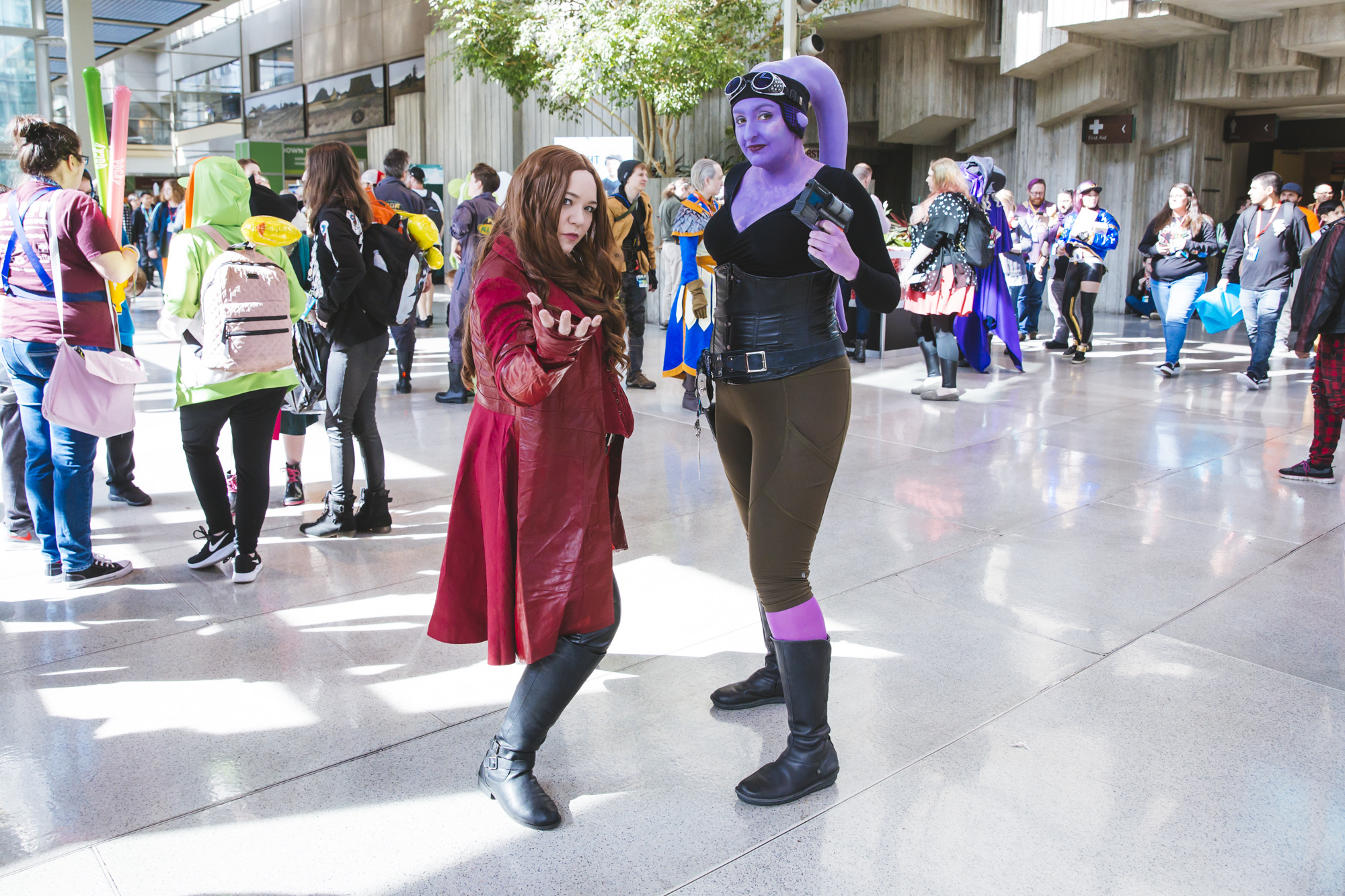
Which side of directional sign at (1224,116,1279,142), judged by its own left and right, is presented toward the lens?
front

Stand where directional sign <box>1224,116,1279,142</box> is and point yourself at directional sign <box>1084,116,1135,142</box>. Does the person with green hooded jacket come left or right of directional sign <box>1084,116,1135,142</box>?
left

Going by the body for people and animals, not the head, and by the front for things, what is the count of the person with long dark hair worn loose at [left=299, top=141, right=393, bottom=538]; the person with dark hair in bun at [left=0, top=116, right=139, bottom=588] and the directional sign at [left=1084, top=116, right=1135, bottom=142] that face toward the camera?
1

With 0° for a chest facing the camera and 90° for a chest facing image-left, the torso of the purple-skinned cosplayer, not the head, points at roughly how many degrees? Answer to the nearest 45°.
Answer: approximately 45°

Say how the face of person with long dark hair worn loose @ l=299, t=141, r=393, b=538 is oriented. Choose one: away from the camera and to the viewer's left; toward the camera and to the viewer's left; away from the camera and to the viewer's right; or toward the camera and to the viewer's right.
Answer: away from the camera and to the viewer's left

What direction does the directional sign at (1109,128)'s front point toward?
toward the camera

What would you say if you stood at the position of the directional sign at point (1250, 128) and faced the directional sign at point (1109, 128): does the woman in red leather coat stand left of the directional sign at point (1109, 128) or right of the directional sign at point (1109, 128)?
left

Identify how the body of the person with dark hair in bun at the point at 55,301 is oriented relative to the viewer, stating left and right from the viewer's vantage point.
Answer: facing away from the viewer and to the right of the viewer

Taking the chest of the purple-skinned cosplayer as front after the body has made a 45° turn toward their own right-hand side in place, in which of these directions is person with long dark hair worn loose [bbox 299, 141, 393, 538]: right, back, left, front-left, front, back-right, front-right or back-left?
front-right
